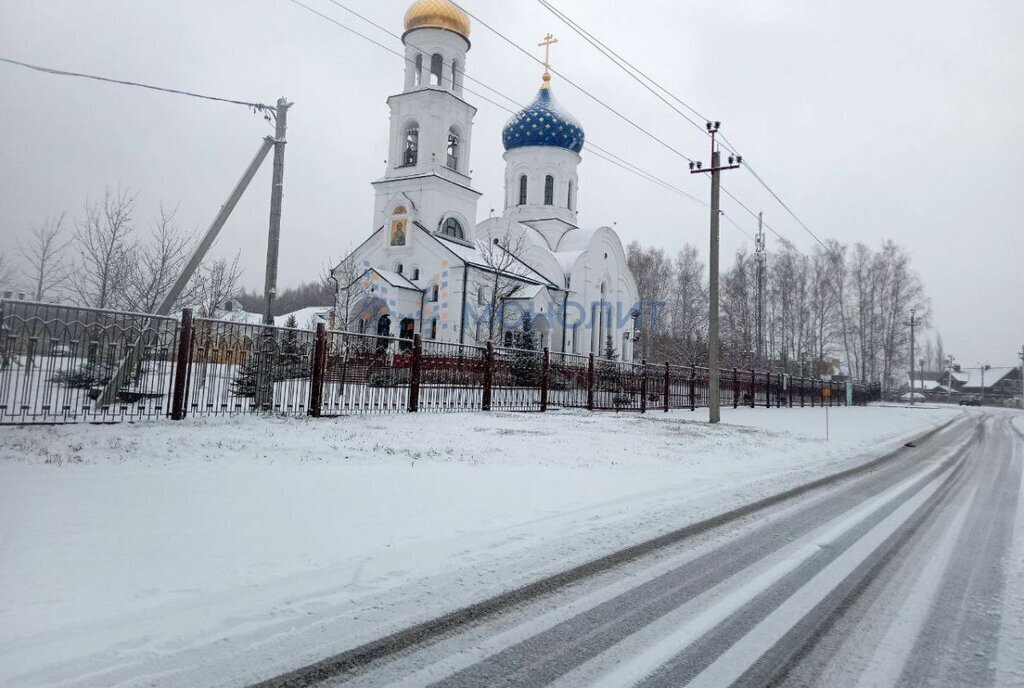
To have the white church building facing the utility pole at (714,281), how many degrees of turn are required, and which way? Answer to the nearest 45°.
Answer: approximately 90° to its left

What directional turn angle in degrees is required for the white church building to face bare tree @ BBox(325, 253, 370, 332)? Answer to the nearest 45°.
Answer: approximately 45° to its right

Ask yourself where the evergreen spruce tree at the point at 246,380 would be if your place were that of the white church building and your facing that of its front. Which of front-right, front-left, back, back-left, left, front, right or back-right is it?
front-left

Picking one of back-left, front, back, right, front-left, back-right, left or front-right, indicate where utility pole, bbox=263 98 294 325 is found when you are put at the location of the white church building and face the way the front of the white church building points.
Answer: front-left

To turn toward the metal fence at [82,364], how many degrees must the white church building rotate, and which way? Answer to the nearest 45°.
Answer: approximately 45° to its left

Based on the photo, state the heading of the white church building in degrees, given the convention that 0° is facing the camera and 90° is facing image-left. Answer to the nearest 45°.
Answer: approximately 45°

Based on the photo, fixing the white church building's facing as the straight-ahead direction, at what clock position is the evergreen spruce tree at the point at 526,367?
The evergreen spruce tree is roughly at 10 o'clock from the white church building.
